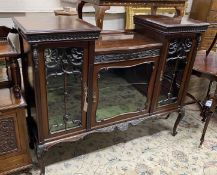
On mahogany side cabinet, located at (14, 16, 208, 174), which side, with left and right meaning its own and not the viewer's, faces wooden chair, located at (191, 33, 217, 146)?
left

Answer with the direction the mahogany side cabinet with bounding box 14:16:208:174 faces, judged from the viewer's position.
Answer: facing the viewer and to the right of the viewer
